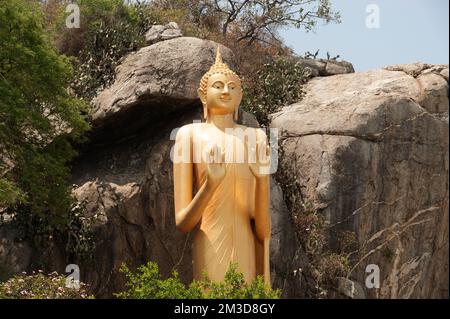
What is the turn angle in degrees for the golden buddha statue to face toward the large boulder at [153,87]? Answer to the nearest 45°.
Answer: approximately 135° to its right

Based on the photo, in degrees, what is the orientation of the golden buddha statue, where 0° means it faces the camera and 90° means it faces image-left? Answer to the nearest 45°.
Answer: approximately 315°

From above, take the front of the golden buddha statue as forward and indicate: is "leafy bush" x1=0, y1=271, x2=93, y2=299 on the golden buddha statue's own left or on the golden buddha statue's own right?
on the golden buddha statue's own right
